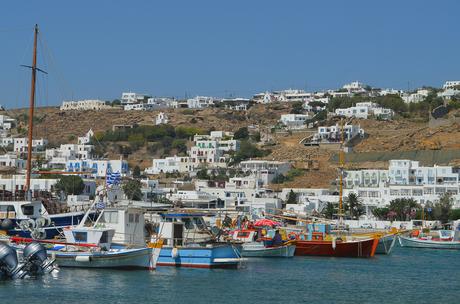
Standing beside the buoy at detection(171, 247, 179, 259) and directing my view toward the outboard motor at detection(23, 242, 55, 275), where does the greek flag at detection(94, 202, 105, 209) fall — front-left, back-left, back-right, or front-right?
front-right

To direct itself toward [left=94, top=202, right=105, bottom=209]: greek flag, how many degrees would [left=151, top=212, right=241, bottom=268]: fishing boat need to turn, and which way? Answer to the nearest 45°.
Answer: approximately 180°

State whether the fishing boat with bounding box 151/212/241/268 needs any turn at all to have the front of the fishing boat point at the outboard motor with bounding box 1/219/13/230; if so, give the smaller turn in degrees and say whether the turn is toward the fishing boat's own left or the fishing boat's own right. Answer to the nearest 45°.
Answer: approximately 180°

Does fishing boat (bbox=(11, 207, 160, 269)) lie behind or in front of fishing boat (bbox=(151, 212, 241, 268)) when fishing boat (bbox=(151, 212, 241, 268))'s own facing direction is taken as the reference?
behind

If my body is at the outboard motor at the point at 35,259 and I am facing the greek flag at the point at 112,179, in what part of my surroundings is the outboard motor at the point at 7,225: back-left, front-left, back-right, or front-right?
front-left

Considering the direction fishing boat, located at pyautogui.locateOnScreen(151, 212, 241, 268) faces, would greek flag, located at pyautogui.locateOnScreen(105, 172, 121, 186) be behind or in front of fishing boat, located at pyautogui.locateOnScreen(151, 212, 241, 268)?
behind

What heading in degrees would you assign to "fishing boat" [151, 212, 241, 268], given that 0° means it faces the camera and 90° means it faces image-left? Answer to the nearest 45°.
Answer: approximately 270°
